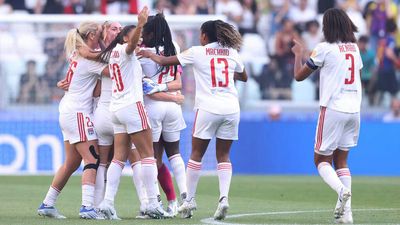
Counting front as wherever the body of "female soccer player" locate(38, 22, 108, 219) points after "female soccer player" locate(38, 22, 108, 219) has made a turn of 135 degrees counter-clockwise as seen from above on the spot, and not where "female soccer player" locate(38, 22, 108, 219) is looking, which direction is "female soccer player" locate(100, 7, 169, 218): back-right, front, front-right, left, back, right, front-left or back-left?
back

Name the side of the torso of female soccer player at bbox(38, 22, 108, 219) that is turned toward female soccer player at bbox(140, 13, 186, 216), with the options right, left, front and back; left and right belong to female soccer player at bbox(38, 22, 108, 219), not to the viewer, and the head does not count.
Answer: front

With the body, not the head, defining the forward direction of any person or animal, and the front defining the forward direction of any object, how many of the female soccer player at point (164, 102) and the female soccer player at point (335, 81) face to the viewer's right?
0

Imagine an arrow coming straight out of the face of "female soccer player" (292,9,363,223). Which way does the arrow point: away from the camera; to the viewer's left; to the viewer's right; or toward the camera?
away from the camera

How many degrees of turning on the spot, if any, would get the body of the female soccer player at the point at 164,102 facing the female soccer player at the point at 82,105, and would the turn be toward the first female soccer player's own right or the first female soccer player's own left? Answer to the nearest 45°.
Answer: approximately 45° to the first female soccer player's own left

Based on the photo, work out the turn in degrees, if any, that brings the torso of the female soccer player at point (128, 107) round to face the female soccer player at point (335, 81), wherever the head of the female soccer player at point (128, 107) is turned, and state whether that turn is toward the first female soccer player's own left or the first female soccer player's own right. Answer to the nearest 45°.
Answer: approximately 45° to the first female soccer player's own right

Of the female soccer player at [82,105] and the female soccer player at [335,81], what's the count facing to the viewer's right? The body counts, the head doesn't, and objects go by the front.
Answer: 1

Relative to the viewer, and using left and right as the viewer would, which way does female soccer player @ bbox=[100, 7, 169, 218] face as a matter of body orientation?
facing away from the viewer and to the right of the viewer

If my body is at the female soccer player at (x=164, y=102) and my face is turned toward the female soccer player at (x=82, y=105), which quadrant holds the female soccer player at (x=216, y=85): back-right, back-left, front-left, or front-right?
back-left

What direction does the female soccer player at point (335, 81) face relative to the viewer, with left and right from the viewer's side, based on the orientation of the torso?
facing away from the viewer and to the left of the viewer

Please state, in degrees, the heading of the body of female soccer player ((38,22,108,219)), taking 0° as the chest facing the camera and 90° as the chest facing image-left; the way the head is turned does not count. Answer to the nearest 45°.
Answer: approximately 270°

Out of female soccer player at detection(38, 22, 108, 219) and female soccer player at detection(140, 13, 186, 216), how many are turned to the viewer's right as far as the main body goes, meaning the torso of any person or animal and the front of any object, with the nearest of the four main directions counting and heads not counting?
1

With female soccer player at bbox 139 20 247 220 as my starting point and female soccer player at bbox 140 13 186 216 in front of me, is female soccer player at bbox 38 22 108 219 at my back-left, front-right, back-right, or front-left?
front-left

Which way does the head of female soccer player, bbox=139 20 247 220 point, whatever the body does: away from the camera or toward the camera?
away from the camera

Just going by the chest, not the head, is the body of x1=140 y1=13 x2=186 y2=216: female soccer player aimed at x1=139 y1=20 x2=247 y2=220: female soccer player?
no
